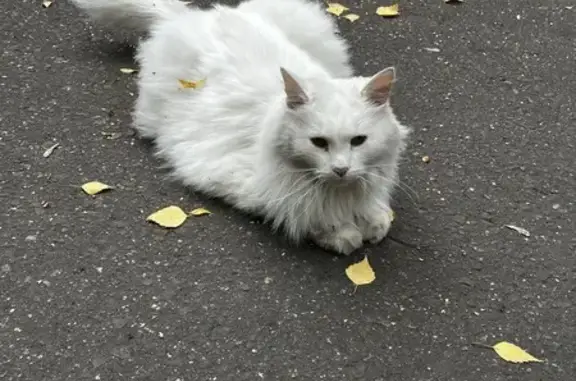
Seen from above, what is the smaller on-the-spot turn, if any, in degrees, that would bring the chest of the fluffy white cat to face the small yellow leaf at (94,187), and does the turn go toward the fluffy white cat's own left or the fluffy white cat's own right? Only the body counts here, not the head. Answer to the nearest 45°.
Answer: approximately 135° to the fluffy white cat's own right

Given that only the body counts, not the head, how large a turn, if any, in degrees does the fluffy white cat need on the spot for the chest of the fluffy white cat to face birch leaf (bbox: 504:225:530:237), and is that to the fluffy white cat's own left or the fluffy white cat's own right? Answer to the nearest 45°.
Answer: approximately 45° to the fluffy white cat's own left

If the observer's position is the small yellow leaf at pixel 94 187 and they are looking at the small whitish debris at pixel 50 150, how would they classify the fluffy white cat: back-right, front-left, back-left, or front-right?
back-right

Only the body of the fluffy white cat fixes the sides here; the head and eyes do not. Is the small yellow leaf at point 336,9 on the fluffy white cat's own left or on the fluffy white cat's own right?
on the fluffy white cat's own left

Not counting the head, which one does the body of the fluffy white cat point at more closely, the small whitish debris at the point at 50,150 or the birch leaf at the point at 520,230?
the birch leaf

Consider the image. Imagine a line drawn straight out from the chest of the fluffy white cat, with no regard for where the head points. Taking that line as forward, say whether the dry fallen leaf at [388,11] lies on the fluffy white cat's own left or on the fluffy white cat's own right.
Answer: on the fluffy white cat's own left

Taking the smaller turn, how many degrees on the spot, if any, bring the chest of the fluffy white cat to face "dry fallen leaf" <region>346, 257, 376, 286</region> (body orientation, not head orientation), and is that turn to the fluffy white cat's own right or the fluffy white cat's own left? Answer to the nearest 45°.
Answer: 0° — it already faces it

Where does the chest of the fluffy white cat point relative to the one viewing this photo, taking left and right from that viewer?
facing the viewer and to the right of the viewer

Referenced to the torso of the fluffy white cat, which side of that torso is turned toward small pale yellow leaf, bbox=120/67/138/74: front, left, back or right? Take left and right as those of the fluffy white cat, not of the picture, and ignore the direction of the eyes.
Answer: back

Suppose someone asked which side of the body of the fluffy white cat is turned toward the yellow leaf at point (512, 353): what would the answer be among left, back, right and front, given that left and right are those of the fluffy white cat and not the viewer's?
front

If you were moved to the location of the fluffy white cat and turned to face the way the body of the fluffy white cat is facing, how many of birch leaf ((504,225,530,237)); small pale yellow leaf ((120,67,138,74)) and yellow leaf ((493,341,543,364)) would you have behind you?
1
